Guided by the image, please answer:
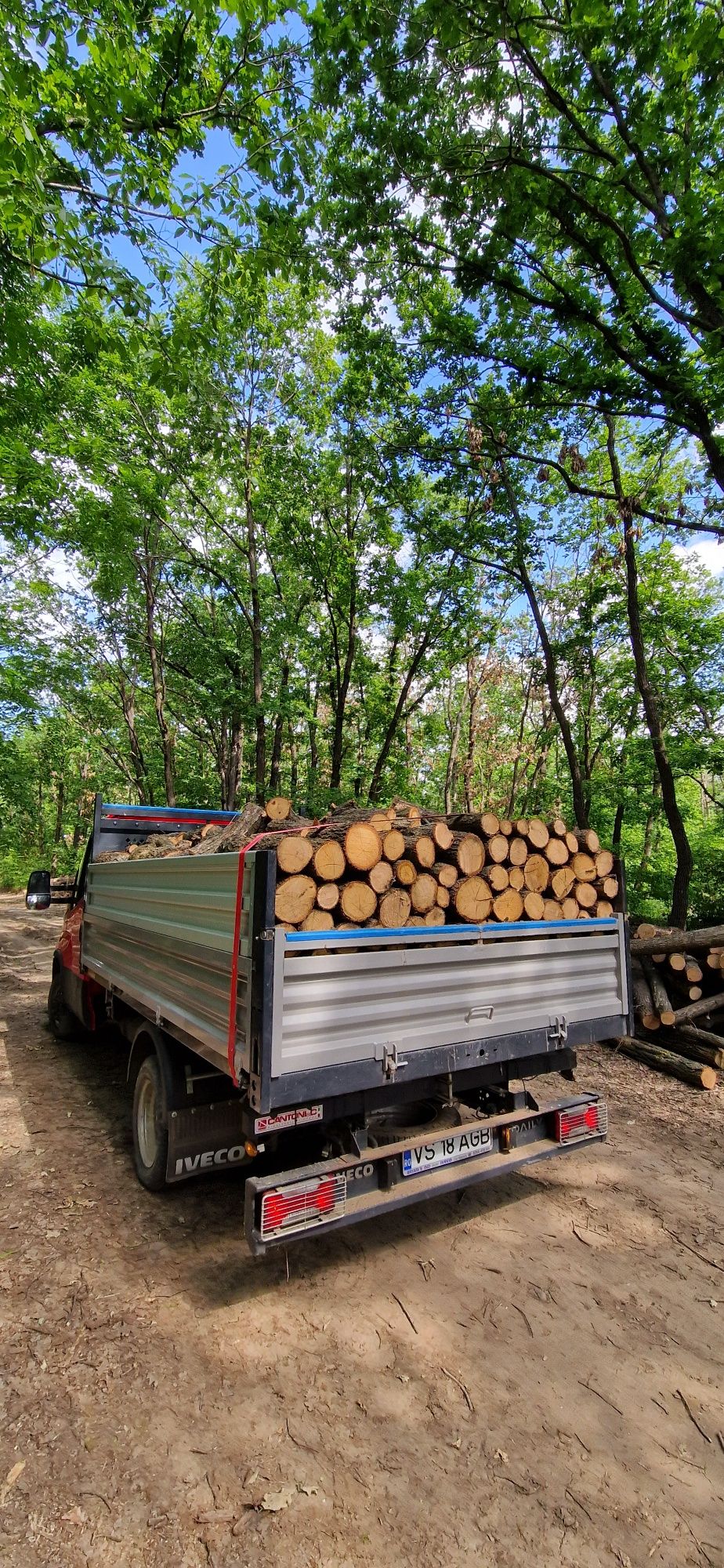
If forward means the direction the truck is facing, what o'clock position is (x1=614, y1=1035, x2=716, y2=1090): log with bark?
The log with bark is roughly at 3 o'clock from the truck.

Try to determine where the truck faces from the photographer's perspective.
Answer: facing away from the viewer and to the left of the viewer
